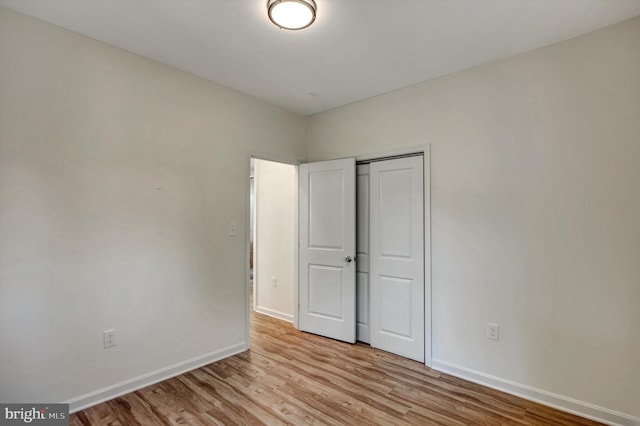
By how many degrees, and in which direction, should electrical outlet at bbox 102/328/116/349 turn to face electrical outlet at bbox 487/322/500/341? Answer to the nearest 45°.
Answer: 0° — it already faces it

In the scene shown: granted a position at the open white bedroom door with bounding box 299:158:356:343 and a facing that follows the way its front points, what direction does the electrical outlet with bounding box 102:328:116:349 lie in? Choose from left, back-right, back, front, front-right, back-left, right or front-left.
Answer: front

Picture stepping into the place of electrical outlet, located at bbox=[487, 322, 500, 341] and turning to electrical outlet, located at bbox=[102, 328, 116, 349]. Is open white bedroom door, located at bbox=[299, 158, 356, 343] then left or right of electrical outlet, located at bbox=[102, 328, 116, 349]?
right

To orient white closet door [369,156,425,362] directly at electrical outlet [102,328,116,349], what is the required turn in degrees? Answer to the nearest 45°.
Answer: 0° — it already faces it

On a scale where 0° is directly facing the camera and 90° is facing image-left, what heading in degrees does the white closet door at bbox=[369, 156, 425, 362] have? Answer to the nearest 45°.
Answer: approximately 45°

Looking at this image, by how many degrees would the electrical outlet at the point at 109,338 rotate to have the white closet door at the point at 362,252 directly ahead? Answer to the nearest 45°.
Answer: approximately 45° to its left

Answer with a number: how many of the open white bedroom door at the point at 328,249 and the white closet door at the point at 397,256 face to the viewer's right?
0

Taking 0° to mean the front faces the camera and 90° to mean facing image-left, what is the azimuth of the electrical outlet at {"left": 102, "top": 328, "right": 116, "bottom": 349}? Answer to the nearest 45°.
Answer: approximately 315°

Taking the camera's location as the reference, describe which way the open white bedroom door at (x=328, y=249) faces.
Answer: facing the viewer and to the left of the viewer

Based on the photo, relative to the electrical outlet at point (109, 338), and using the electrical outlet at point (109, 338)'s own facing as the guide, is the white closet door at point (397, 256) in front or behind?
in front

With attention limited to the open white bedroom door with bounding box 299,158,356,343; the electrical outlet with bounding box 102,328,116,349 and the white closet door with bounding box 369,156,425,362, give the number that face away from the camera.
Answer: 0
